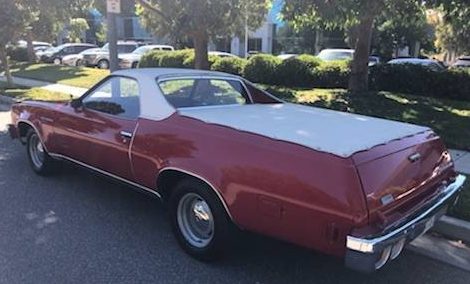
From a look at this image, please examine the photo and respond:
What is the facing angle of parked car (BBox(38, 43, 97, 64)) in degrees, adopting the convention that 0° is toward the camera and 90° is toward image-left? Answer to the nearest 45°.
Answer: approximately 45°

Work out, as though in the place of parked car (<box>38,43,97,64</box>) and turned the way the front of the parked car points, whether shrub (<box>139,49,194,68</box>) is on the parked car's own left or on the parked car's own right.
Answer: on the parked car's own left

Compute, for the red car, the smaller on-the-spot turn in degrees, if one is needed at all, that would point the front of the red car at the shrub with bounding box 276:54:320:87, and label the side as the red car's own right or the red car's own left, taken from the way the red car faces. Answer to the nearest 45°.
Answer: approximately 45° to the red car's own right

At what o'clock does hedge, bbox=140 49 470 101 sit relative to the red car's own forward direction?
The hedge is roughly at 2 o'clock from the red car.

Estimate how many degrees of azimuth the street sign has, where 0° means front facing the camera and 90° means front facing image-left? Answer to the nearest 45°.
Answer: approximately 0°

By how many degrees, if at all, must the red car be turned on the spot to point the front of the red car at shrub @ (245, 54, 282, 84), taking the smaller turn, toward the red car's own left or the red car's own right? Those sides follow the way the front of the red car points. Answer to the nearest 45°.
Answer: approximately 45° to the red car's own right

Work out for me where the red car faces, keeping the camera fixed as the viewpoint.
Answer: facing away from the viewer and to the left of the viewer

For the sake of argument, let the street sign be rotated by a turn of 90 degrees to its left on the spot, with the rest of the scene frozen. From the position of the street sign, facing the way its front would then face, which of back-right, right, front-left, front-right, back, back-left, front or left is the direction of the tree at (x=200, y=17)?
front-left
